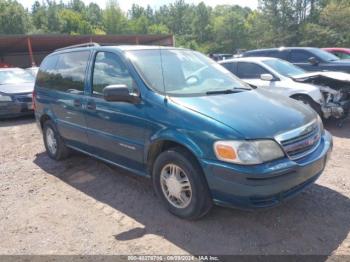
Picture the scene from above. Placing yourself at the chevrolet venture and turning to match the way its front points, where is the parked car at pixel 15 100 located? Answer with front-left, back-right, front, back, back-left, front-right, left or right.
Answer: back

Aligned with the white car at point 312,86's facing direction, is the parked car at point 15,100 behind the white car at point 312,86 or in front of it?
behind

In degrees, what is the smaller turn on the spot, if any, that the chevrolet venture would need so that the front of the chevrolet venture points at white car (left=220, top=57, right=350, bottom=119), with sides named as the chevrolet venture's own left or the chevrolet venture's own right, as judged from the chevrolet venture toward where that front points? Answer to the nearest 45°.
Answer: approximately 90° to the chevrolet venture's own left

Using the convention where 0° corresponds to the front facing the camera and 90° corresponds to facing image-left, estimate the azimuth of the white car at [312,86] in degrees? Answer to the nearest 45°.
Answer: approximately 315°

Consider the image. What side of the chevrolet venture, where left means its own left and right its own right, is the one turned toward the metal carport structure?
back

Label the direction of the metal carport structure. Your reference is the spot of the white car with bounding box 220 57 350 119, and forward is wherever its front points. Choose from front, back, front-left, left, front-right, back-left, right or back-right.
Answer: back

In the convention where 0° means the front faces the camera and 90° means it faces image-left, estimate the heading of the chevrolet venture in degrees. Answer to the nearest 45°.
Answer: approximately 315°

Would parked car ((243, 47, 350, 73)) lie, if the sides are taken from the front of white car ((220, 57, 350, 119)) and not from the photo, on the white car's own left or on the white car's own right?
on the white car's own left
